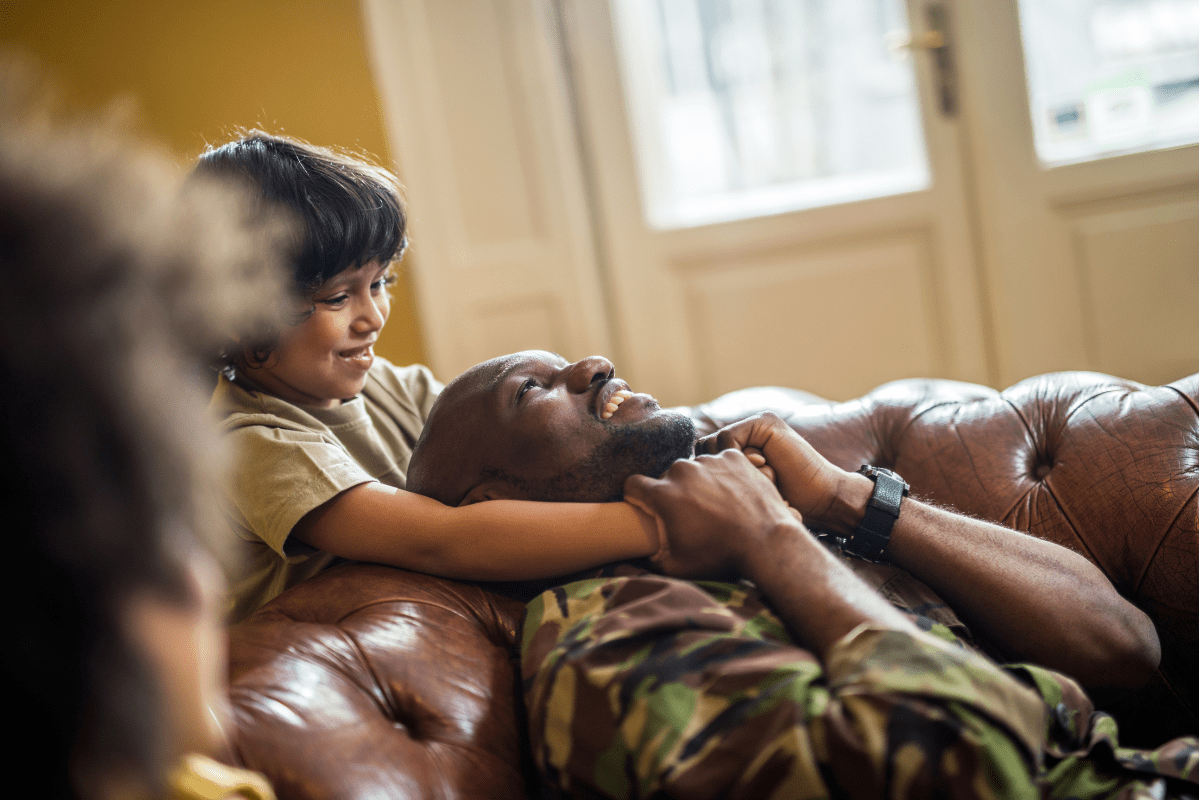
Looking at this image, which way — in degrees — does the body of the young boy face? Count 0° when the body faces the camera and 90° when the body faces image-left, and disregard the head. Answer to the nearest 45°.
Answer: approximately 315°

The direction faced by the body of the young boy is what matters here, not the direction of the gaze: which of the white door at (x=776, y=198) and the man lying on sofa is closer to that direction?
the man lying on sofa

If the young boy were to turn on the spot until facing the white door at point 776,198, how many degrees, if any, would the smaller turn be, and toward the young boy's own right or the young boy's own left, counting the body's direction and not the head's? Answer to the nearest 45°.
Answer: approximately 90° to the young boy's own left

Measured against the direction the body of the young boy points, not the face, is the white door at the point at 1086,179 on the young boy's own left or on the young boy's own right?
on the young boy's own left
